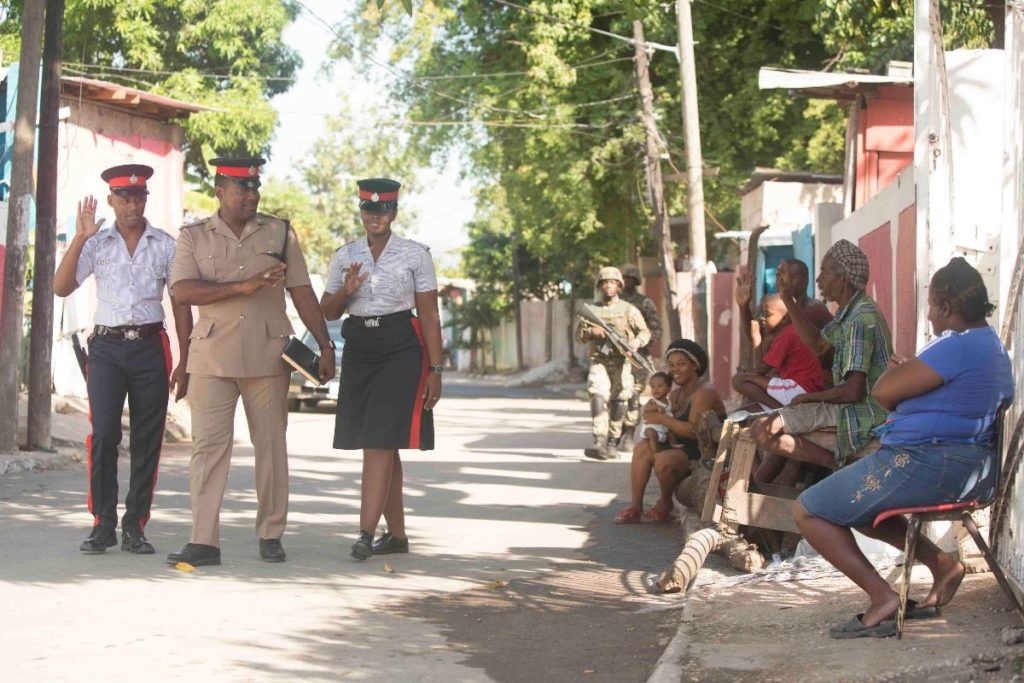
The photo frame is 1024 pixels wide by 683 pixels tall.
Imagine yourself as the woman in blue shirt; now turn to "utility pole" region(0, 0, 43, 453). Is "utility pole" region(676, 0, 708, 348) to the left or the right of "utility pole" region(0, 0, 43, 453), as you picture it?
right

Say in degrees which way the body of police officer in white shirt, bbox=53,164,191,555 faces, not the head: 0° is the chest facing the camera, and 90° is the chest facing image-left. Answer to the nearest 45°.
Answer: approximately 0°

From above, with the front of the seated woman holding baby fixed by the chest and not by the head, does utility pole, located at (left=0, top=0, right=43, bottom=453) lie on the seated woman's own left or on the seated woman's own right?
on the seated woman's own right

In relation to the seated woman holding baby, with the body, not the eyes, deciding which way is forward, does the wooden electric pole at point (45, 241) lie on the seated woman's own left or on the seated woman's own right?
on the seated woman's own right

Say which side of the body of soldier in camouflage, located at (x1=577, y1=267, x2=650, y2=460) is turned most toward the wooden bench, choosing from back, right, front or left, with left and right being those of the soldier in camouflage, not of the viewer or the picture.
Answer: front

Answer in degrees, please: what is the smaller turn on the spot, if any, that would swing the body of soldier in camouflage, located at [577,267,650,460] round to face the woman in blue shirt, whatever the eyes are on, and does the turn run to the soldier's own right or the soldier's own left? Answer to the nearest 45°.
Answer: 0° — they already face them

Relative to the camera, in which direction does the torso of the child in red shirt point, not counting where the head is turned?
to the viewer's left

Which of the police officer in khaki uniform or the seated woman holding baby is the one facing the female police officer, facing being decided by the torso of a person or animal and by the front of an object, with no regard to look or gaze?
the seated woman holding baby

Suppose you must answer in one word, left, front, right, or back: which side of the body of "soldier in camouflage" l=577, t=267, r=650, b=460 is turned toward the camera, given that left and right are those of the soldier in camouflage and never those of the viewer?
front

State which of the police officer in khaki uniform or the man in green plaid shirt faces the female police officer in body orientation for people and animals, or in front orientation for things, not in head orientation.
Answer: the man in green plaid shirt

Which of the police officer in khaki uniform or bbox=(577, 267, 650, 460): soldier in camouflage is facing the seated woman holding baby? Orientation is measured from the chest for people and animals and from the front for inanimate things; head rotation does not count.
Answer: the soldier in camouflage

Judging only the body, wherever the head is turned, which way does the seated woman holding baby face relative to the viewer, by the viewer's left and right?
facing the viewer and to the left of the viewer

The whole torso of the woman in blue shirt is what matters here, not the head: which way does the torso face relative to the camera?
to the viewer's left

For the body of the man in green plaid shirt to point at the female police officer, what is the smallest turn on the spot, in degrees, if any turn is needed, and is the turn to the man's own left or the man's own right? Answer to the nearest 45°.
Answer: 0° — they already face them

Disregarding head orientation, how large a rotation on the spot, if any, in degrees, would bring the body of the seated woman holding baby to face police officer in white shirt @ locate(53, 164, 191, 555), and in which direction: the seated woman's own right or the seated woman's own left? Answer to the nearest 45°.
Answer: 0° — they already face them
